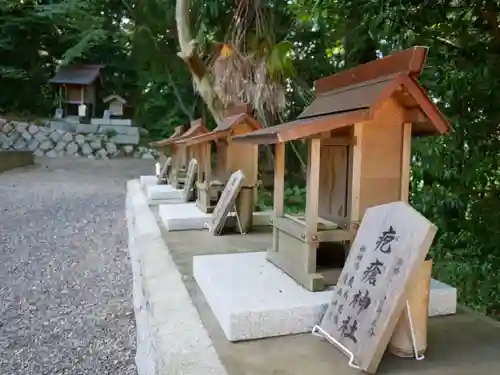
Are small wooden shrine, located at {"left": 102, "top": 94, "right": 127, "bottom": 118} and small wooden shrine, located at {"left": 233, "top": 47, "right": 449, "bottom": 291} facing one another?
no

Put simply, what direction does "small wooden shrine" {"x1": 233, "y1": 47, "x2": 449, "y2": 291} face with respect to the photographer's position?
facing the viewer and to the left of the viewer

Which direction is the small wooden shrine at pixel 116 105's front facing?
toward the camera

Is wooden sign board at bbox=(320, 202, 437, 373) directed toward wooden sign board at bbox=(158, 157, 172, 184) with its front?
no

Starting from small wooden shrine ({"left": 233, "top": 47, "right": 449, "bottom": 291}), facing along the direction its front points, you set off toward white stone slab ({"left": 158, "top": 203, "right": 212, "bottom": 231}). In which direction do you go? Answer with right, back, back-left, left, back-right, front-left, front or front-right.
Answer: right

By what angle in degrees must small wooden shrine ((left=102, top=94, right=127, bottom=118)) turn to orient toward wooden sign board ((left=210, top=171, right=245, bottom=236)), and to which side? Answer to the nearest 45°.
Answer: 0° — it already faces it

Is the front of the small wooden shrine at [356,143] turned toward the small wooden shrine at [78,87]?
no

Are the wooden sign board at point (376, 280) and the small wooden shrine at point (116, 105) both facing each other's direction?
no

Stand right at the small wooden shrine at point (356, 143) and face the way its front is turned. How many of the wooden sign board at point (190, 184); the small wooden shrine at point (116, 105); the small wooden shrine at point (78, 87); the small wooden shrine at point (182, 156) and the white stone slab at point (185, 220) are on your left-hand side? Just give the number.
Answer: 0

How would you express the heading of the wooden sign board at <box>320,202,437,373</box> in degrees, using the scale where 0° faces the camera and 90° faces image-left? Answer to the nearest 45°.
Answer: approximately 45°

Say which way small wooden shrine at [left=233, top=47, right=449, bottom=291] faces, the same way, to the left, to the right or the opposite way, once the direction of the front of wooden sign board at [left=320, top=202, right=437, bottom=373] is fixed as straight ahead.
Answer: the same way

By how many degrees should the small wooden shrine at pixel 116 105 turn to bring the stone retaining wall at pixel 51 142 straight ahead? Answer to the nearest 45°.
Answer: approximately 45° to its right

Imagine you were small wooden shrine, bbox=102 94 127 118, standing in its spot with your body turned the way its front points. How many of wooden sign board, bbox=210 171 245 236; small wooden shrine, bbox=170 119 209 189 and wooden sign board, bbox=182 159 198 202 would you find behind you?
0

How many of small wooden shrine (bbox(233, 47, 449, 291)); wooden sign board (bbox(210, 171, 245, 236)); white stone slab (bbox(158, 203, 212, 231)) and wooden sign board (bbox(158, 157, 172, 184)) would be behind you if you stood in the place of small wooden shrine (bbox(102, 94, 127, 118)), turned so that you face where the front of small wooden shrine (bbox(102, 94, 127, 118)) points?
0

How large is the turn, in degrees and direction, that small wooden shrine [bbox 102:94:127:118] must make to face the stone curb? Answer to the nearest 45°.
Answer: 0° — it already faces it

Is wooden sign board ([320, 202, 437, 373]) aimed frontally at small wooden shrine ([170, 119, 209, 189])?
no

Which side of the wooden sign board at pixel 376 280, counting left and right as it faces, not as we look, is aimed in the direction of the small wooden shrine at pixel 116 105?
right

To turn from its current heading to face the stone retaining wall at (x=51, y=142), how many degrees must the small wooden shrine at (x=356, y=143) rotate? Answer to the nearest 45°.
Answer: approximately 90° to its right

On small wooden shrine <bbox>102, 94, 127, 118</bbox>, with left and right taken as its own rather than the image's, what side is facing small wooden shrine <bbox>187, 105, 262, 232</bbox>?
front

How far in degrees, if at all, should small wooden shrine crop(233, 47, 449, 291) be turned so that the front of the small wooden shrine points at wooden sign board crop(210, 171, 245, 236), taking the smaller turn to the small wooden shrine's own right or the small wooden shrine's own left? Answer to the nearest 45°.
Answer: approximately 90° to the small wooden shrine's own right
